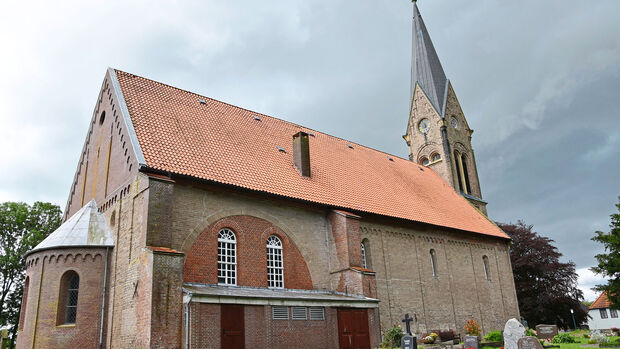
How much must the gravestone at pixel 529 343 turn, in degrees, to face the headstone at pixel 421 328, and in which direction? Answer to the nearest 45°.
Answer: approximately 135° to its right

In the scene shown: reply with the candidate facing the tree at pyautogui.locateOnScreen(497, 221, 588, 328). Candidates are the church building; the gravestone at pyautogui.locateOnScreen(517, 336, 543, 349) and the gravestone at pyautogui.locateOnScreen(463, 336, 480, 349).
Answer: the church building

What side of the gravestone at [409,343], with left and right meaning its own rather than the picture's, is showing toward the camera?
front

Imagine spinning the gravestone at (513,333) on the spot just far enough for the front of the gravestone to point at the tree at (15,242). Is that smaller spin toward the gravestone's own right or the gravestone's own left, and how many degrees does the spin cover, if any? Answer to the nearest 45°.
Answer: approximately 90° to the gravestone's own right

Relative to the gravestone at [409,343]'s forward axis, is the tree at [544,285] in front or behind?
behind

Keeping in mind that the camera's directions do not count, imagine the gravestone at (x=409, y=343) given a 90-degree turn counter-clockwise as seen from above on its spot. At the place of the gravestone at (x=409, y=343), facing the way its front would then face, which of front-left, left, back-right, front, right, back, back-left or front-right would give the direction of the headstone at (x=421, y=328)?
left

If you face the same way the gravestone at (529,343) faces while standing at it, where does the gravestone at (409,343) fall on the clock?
the gravestone at (409,343) is roughly at 3 o'clock from the gravestone at (529,343).

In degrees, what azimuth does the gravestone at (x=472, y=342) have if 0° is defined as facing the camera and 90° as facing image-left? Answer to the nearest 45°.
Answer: approximately 0°

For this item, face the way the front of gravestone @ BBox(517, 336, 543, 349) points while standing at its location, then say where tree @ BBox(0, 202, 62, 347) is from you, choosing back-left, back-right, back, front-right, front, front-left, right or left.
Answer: right

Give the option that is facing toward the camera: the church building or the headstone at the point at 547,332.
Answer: the headstone

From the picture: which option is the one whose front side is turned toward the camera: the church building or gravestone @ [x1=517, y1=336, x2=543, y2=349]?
the gravestone

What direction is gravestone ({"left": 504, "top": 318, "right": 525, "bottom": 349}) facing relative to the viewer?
toward the camera
